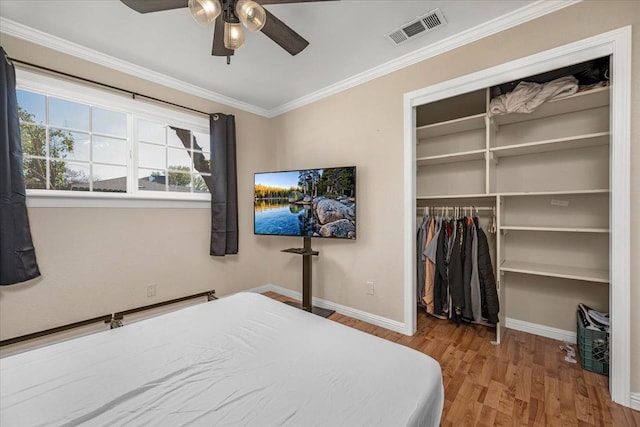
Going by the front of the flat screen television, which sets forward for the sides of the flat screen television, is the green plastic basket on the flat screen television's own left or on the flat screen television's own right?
on the flat screen television's own left

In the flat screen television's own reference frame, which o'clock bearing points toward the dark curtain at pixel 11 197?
The dark curtain is roughly at 1 o'clock from the flat screen television.

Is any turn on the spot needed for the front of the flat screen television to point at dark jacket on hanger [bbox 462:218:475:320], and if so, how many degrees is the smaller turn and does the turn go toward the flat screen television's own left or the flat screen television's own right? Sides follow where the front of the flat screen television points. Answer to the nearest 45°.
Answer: approximately 135° to the flat screen television's own left

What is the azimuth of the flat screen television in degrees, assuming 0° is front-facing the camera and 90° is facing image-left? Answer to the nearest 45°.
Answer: approximately 45°

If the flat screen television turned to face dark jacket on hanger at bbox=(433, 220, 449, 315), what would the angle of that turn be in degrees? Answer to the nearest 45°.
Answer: approximately 135° to its left

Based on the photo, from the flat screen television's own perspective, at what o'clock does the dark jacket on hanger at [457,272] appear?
The dark jacket on hanger is roughly at 8 o'clock from the flat screen television.

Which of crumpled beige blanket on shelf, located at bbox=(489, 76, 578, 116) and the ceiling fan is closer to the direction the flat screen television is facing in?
the ceiling fan

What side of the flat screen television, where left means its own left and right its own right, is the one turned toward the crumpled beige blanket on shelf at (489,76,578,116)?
left
